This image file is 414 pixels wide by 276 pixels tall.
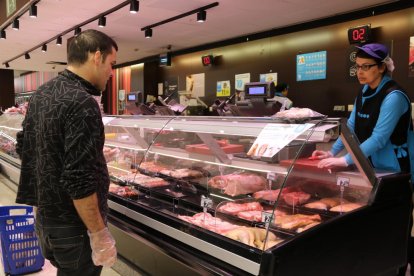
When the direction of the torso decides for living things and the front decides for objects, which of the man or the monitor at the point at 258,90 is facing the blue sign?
the man

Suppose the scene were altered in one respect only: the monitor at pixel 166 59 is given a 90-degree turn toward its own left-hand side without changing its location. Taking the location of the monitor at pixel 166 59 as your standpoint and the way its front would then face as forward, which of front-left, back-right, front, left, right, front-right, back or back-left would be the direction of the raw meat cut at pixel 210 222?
front-right

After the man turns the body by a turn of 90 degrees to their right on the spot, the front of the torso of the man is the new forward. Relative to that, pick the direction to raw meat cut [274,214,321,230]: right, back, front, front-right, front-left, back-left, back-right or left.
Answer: front-left

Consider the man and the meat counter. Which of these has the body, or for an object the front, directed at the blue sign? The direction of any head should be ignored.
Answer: the man

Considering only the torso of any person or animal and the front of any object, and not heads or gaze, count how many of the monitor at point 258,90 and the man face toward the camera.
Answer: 1

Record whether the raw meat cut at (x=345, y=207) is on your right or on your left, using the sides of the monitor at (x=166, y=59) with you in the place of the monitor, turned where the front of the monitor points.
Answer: on your left

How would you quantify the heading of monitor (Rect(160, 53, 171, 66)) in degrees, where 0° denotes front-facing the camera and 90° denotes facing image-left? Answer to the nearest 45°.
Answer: approximately 45°

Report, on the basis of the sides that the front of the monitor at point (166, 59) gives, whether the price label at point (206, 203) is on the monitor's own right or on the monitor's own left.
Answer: on the monitor's own left

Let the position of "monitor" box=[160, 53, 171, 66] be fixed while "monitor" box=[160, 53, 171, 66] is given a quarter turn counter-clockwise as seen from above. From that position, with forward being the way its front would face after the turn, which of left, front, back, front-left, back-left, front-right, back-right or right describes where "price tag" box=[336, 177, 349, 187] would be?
front-right

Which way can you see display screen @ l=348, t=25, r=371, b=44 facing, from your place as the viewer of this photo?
facing the viewer and to the left of the viewer

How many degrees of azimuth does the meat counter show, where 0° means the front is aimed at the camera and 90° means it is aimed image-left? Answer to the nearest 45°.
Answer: approximately 45°
